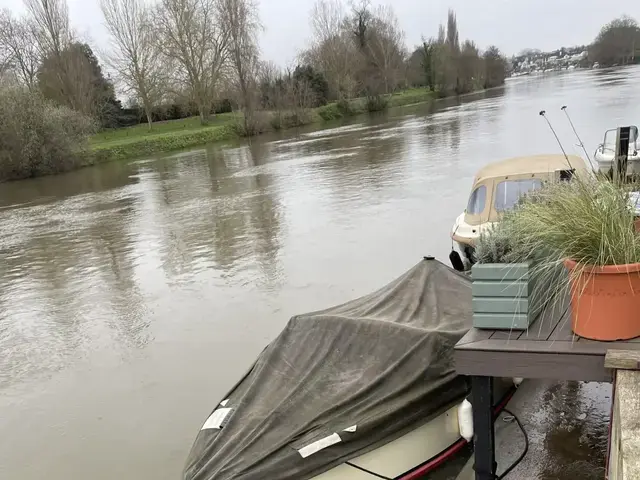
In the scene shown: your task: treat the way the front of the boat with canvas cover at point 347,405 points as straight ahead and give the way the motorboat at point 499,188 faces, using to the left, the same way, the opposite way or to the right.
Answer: the opposite way
